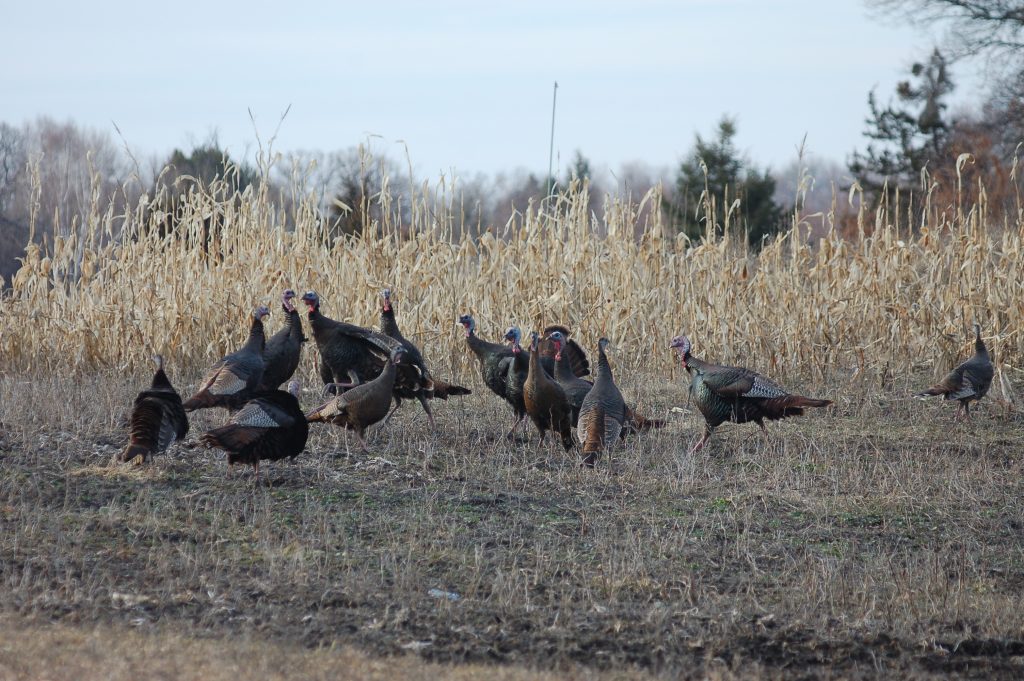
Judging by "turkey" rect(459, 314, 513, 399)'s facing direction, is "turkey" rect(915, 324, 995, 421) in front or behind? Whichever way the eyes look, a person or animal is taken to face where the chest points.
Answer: behind

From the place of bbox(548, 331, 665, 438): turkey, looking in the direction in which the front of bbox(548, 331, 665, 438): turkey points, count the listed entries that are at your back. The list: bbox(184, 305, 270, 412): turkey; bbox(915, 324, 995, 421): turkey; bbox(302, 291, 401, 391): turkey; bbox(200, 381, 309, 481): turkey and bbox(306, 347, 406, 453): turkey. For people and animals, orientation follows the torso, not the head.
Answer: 1

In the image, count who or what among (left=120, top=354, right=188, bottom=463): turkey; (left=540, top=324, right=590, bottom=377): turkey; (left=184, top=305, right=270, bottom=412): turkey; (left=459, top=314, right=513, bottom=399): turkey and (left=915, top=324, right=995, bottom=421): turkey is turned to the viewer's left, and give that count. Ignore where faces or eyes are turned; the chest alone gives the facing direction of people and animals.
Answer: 2

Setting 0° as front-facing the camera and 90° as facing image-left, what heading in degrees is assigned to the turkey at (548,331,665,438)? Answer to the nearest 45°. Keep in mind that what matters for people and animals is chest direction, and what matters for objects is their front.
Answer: approximately 90°

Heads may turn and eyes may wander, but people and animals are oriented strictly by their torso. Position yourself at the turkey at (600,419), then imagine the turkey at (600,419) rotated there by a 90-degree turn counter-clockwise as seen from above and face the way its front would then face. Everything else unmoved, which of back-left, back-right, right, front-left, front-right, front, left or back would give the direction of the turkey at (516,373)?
front-right

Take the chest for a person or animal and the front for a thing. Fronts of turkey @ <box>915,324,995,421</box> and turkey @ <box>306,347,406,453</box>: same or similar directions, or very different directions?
same or similar directions

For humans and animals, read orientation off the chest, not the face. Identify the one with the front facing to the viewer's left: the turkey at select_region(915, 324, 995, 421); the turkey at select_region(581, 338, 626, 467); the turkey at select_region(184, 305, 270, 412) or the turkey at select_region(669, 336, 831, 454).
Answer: the turkey at select_region(669, 336, 831, 454)

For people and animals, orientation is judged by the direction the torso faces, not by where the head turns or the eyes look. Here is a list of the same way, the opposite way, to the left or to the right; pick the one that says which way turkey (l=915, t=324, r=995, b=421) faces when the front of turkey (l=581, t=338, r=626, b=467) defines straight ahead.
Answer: to the right

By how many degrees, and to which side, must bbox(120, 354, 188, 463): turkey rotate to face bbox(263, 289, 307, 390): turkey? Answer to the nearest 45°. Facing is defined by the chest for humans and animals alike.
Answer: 0° — it already faces it

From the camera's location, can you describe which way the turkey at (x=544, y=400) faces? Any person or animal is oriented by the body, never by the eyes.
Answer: facing the viewer and to the left of the viewer

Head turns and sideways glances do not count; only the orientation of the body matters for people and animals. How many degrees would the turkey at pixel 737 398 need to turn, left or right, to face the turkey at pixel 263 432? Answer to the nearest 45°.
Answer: approximately 45° to its left

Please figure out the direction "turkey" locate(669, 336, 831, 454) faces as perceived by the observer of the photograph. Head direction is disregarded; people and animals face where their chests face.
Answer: facing to the left of the viewer

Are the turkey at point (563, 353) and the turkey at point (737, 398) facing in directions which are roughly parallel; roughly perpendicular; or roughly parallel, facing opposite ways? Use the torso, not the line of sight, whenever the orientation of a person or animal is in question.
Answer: roughly parallel

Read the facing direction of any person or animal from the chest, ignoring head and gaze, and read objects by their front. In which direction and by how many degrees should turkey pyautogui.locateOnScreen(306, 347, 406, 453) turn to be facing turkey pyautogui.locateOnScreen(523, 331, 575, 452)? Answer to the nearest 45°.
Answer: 0° — it already faces it

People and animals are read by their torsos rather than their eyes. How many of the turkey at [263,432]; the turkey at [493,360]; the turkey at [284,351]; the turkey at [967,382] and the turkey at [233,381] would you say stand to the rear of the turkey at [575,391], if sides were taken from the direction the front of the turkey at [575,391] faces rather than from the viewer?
1

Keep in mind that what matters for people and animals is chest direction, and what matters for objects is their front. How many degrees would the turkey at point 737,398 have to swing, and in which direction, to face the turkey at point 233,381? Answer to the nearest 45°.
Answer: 0° — it already faces it

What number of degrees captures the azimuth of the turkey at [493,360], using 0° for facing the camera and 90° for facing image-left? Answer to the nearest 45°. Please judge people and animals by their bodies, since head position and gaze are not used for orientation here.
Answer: approximately 90°

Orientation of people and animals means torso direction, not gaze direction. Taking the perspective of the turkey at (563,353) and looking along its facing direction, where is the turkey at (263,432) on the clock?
the turkey at (263,432) is roughly at 10 o'clock from the turkey at (563,353).

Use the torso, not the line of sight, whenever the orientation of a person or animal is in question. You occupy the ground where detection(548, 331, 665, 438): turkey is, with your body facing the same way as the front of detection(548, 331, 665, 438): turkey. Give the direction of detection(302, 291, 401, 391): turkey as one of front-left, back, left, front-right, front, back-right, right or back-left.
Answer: front

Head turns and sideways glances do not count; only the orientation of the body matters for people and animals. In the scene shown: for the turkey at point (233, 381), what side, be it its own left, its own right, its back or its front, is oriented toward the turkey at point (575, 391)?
front
